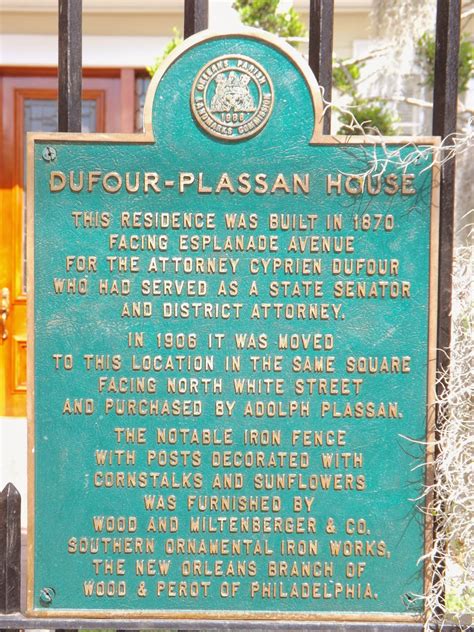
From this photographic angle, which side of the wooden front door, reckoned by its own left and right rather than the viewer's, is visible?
front

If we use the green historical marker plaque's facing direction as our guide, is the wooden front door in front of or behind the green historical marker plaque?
behind

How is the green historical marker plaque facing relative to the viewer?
toward the camera

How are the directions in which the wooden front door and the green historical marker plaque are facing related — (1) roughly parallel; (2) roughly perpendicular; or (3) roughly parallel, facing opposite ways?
roughly parallel

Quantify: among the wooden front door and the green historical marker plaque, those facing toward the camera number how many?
2

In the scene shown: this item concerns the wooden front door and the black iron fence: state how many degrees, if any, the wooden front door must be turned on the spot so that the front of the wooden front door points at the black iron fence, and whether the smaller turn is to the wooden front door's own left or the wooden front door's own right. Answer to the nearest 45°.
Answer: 0° — it already faces it

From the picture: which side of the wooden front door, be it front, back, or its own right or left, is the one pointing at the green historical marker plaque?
front
